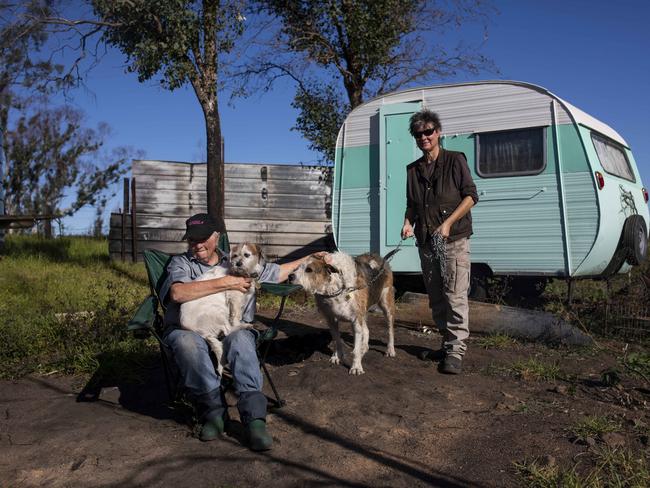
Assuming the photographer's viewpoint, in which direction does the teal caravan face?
facing away from the viewer and to the left of the viewer

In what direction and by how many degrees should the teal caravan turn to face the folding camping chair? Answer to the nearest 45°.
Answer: approximately 90° to its left

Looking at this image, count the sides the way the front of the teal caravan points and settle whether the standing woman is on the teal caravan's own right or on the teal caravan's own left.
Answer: on the teal caravan's own left

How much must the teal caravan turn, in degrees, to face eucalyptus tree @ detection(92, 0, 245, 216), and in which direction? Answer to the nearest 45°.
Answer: approximately 45° to its left

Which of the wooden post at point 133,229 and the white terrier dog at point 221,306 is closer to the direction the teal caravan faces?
the wooden post
